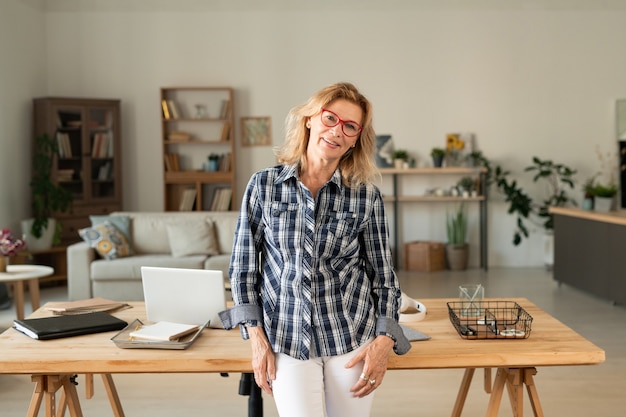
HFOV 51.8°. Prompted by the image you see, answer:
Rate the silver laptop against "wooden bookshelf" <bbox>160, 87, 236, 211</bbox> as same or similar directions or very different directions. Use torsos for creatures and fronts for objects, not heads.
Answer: very different directions

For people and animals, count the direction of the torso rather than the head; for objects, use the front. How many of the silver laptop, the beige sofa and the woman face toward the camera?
2

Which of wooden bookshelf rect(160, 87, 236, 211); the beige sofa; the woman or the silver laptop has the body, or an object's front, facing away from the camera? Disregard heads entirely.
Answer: the silver laptop

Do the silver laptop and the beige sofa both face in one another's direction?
yes

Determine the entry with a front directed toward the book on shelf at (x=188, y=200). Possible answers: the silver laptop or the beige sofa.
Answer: the silver laptop

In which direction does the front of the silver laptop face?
away from the camera

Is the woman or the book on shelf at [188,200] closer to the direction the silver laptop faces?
the book on shelf

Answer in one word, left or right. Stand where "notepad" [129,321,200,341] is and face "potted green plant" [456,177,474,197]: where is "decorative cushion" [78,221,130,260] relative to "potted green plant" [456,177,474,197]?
left

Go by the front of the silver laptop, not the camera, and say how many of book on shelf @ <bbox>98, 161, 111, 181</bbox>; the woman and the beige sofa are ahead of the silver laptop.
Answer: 2

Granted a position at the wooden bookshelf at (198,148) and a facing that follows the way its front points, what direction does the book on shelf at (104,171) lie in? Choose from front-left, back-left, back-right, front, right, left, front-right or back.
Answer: right
